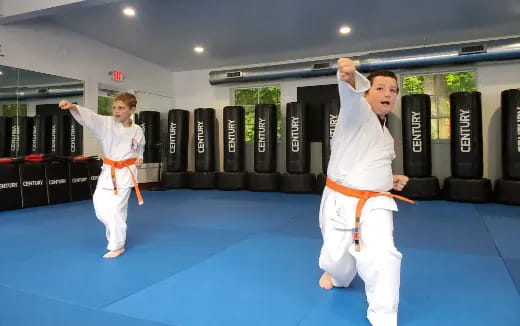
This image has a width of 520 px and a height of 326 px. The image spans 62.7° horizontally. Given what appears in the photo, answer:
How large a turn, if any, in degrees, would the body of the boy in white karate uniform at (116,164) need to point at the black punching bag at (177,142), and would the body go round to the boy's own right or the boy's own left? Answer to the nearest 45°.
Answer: approximately 135° to the boy's own right

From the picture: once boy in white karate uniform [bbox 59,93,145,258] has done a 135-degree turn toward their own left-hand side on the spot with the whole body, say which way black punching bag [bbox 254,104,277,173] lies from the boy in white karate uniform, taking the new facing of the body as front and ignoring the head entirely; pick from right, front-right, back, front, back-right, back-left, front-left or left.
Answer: front-left

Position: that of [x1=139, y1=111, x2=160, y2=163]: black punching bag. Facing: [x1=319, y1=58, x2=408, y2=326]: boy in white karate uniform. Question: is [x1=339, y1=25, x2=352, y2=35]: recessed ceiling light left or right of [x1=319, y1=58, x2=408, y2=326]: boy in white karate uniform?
left

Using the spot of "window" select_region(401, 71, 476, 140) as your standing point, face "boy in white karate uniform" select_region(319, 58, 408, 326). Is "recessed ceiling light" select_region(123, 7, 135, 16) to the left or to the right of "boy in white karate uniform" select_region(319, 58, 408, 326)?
right

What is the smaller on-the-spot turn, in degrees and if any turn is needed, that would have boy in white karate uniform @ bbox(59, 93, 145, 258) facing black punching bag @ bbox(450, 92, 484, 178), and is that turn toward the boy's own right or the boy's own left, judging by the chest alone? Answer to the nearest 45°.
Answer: approximately 135° to the boy's own left

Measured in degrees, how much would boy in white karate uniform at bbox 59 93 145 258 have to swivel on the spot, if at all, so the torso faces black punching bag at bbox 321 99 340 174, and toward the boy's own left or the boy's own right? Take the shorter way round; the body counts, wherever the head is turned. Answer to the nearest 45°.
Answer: approximately 180°

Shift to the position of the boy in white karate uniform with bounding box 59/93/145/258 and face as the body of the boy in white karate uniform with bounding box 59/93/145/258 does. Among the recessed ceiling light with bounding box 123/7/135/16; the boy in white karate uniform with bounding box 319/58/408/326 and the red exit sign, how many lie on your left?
1

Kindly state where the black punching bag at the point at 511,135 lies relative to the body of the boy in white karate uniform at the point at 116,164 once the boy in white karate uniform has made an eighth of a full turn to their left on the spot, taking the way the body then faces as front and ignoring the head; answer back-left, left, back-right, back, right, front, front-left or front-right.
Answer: left

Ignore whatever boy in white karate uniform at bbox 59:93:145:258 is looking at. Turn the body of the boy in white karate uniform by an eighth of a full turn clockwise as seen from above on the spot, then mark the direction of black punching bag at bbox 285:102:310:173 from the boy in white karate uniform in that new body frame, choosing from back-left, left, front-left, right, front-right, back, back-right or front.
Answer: back-right

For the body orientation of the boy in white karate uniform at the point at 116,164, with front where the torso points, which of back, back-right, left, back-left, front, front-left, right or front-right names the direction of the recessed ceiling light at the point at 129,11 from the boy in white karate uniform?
back-right

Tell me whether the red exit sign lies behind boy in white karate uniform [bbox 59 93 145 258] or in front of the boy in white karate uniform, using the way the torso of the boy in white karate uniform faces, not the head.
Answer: behind

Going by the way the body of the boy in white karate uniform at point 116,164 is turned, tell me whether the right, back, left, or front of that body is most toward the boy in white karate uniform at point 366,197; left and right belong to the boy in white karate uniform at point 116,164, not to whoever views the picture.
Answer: left

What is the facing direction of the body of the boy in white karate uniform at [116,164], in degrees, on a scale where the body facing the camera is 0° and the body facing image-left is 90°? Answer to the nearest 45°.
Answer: approximately 45°
